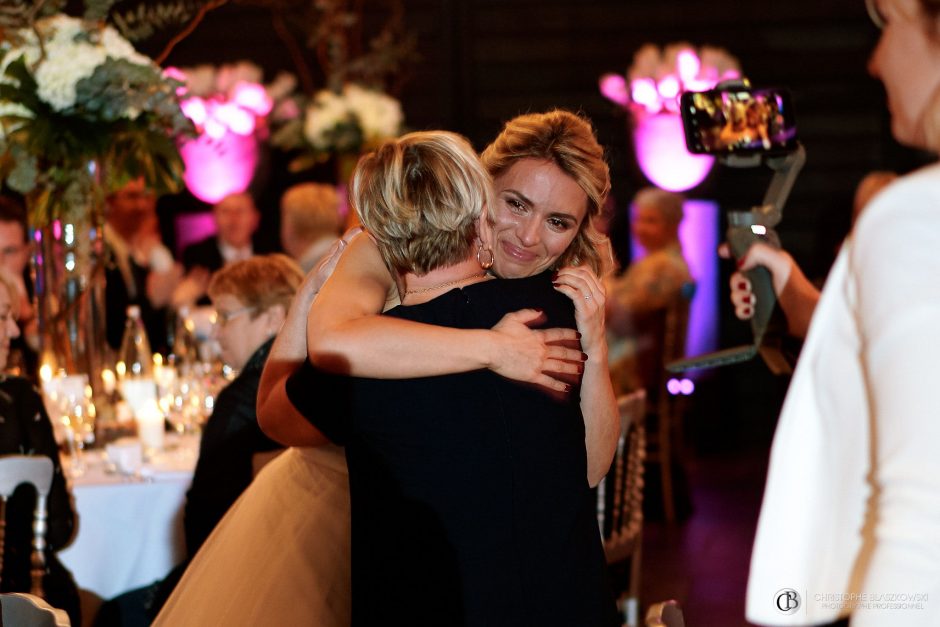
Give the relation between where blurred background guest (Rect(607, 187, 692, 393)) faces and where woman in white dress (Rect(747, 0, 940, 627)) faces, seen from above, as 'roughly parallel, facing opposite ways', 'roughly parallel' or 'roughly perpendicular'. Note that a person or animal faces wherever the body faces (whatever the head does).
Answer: roughly perpendicular

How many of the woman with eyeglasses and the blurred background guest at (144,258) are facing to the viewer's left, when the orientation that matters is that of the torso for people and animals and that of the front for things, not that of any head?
1

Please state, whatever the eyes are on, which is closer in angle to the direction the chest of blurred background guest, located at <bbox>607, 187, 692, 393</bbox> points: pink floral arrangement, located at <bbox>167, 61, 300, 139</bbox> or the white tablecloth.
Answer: the white tablecloth

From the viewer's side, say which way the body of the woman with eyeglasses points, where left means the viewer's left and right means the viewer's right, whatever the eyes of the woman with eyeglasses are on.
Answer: facing to the left of the viewer

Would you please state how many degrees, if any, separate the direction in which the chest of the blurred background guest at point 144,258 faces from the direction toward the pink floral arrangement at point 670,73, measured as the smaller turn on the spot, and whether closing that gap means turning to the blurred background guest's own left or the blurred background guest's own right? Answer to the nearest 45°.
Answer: approximately 90° to the blurred background guest's own left

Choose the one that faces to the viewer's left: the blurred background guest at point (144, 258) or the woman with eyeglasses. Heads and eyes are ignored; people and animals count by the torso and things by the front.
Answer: the woman with eyeglasses

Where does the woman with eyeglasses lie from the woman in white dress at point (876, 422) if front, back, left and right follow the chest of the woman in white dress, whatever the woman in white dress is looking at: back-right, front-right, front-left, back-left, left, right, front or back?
front

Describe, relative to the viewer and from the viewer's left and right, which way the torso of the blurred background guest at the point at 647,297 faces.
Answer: facing the viewer and to the left of the viewer

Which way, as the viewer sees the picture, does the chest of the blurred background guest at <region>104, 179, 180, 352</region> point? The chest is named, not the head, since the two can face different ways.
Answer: toward the camera

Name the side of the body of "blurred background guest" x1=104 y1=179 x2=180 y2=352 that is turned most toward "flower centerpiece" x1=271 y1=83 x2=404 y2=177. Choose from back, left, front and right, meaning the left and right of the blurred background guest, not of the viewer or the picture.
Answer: left

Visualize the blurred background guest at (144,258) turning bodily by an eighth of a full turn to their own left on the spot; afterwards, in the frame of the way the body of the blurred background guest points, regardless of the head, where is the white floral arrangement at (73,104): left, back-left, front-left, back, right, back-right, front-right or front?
front-right

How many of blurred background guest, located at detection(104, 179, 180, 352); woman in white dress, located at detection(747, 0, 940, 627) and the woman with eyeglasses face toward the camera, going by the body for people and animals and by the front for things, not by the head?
1

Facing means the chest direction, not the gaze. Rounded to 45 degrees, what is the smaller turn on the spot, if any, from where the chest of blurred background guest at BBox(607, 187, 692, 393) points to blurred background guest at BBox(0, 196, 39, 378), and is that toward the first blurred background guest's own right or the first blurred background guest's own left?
0° — they already face them
